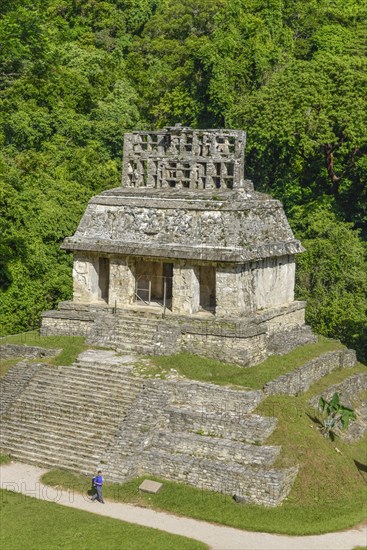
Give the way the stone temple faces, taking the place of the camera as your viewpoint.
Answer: facing the viewer and to the left of the viewer

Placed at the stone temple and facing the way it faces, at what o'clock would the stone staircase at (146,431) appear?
The stone staircase is roughly at 11 o'clock from the stone temple.

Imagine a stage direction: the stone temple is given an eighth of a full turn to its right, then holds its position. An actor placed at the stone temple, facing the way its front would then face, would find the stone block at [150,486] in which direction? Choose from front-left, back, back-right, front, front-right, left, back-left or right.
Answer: left

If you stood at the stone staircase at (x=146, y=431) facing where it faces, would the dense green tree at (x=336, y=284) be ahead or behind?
behind

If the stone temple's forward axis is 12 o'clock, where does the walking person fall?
The walking person is roughly at 11 o'clock from the stone temple.

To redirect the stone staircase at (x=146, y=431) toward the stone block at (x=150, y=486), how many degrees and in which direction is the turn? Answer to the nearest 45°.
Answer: approximately 45° to its left
